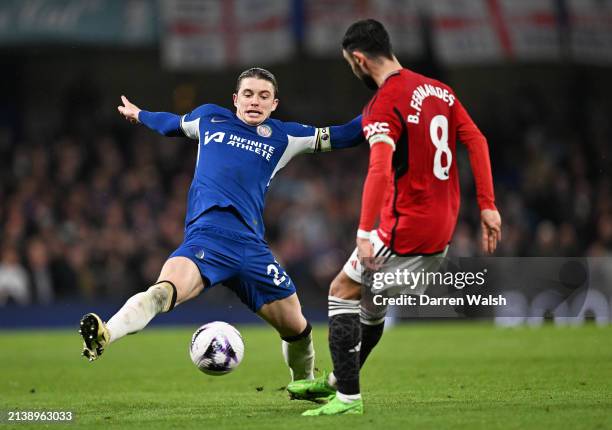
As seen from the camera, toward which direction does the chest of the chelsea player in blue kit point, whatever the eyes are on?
toward the camera

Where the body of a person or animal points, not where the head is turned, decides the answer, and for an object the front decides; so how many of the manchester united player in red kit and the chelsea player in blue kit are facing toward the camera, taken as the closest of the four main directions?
1

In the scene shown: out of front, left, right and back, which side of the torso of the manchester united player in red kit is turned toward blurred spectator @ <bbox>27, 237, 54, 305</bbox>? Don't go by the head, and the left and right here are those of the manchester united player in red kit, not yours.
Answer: front

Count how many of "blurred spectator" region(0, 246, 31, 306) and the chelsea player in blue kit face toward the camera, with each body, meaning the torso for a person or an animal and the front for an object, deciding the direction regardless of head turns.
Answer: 2

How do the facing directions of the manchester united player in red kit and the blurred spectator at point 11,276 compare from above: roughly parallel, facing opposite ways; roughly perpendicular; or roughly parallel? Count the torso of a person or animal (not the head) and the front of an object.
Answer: roughly parallel, facing opposite ways

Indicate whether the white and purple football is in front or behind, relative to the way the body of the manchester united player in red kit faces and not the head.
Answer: in front

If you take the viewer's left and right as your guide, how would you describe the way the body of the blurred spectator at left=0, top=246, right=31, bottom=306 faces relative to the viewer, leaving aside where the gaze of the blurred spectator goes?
facing the viewer

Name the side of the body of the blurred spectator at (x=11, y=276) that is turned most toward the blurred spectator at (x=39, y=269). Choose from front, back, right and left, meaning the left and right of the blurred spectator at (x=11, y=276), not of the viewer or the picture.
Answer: left

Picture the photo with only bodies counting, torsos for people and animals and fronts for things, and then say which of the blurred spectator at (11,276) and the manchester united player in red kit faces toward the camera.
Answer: the blurred spectator

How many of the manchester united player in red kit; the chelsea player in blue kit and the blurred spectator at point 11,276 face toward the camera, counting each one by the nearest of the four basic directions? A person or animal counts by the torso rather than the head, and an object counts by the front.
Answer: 2

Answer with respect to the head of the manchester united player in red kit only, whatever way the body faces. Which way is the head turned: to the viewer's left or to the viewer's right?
to the viewer's left

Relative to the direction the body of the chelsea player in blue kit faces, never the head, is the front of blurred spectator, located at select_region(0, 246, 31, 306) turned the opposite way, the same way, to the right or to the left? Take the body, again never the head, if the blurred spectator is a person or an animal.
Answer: the same way

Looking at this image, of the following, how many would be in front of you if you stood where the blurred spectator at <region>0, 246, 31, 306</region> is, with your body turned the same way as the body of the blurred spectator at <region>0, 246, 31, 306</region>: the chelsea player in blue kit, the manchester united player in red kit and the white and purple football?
3

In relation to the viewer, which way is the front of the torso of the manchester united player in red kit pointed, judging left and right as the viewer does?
facing away from the viewer and to the left of the viewer

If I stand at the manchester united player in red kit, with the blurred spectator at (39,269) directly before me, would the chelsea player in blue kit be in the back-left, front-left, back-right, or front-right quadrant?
front-left
